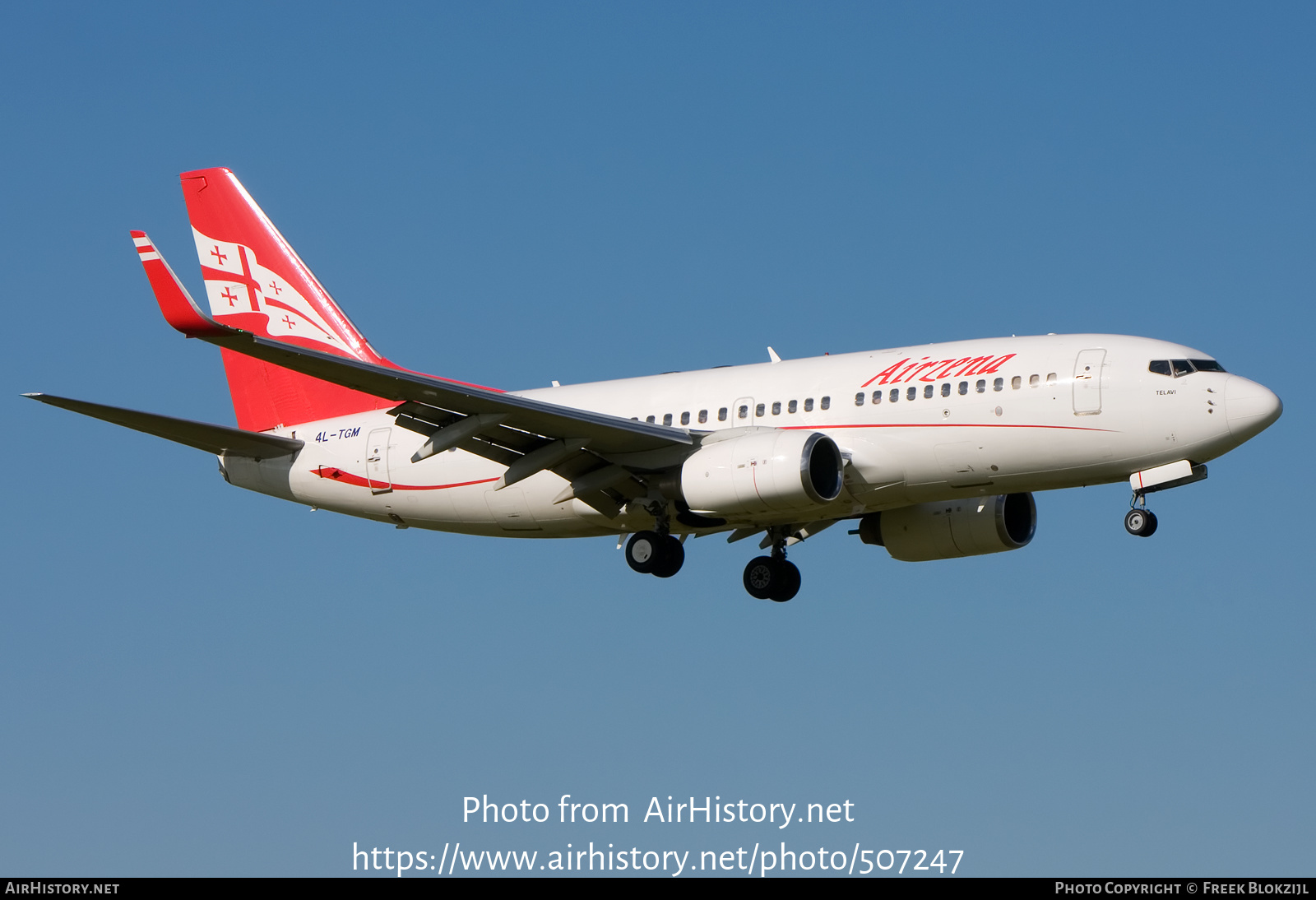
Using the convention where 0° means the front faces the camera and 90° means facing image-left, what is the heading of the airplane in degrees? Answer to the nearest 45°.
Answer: approximately 315°
